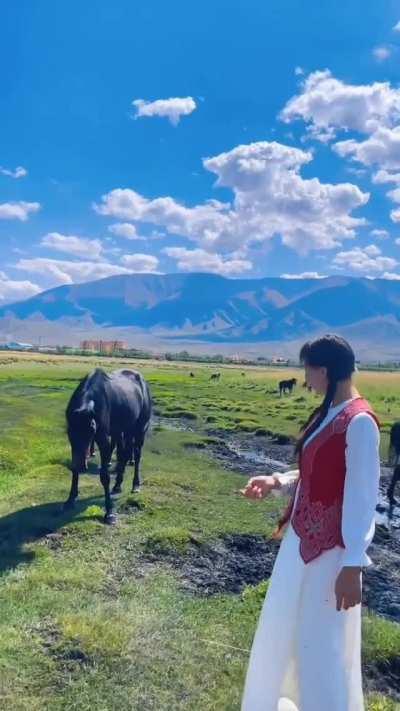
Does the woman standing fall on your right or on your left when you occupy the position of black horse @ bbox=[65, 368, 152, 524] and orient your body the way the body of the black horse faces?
on your left

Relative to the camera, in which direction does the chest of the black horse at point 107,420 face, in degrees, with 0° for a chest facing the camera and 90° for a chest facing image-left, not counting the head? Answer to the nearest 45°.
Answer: approximately 45°
